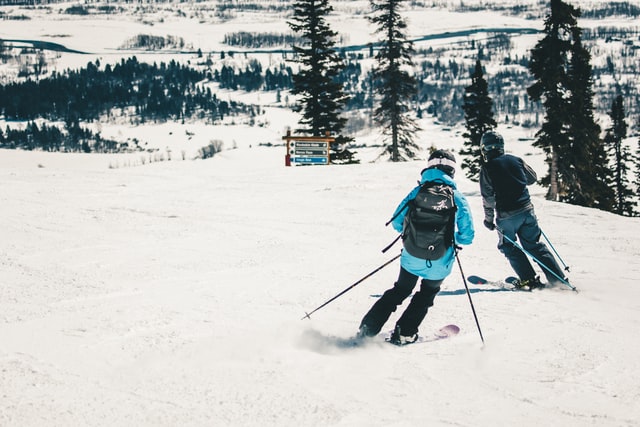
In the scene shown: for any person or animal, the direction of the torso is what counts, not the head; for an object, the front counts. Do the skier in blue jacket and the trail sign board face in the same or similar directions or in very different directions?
very different directions

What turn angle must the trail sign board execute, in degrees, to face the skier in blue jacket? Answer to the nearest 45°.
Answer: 0° — it already faces them

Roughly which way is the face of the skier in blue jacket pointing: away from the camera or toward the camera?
away from the camera

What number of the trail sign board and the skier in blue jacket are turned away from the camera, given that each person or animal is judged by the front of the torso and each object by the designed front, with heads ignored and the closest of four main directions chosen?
1

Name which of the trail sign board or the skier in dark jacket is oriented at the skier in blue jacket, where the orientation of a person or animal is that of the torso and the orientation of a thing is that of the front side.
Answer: the trail sign board

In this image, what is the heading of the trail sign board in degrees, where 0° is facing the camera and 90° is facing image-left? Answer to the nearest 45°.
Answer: approximately 0°

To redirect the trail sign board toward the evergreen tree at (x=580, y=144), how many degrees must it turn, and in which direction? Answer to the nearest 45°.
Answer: approximately 45° to its left

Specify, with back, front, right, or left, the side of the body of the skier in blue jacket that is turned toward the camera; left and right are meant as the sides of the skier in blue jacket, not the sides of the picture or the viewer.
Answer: back

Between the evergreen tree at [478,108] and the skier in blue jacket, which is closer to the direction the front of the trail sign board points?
the skier in blue jacket

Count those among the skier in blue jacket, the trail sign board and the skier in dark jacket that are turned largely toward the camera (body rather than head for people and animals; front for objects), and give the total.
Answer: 1

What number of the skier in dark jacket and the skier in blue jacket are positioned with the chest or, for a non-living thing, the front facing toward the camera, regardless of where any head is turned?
0
